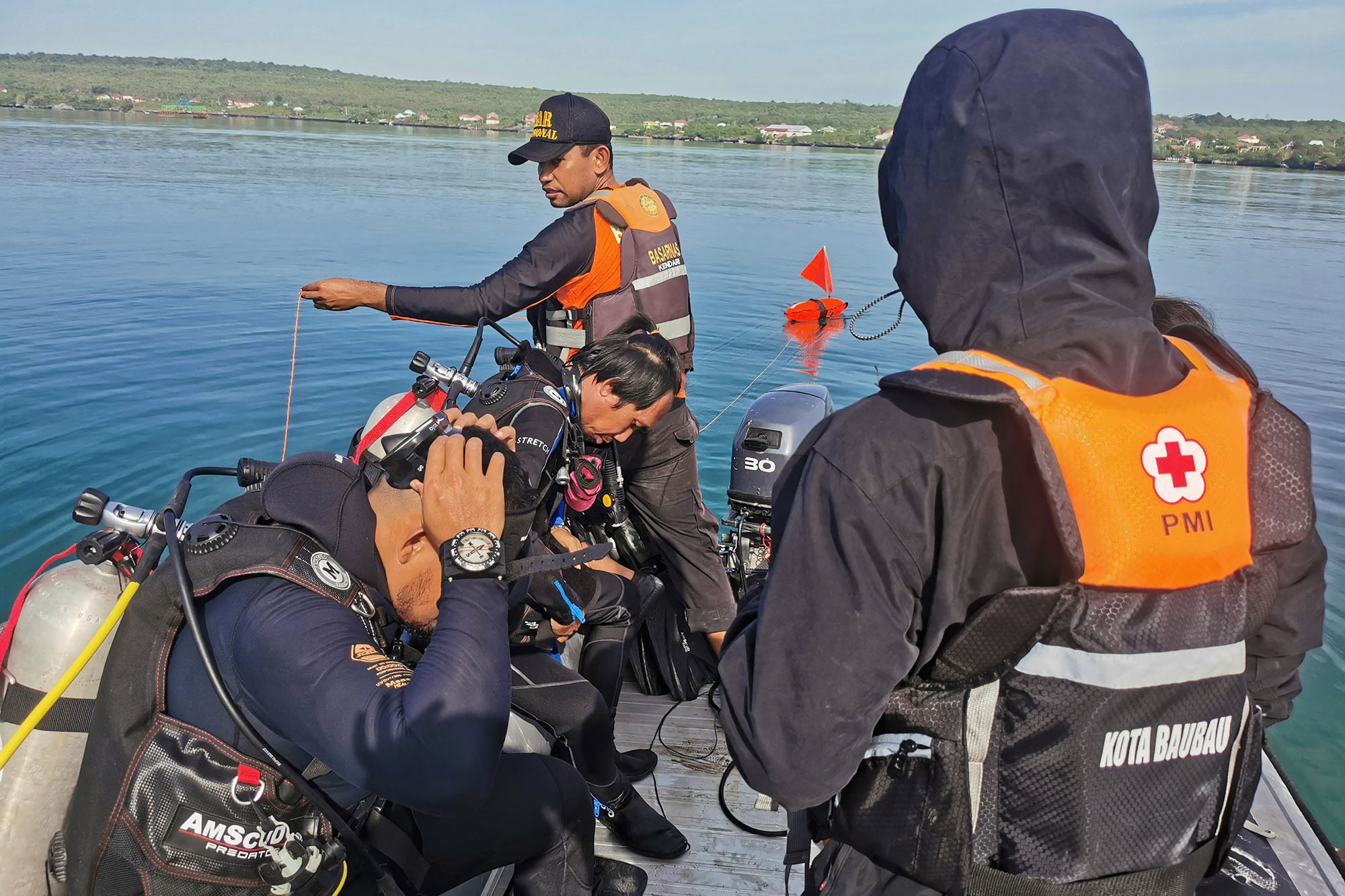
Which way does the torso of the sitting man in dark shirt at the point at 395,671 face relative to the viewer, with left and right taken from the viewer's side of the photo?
facing to the right of the viewer

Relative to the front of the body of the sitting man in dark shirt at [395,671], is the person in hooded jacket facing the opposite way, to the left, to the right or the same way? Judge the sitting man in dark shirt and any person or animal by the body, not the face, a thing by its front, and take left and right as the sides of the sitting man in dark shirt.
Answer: to the left

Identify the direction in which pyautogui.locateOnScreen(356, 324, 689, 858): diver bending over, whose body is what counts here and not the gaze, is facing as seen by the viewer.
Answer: to the viewer's right

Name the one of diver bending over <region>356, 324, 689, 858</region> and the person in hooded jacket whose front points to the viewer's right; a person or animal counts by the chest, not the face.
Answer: the diver bending over

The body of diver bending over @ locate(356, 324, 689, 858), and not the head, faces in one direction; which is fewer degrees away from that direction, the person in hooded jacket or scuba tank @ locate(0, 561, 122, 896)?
the person in hooded jacket

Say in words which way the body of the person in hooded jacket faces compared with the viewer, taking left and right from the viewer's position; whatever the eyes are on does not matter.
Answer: facing away from the viewer and to the left of the viewer

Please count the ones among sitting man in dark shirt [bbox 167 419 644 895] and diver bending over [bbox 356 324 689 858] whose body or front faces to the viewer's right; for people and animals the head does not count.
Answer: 2

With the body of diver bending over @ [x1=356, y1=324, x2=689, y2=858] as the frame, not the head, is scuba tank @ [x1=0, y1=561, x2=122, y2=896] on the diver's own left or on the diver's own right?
on the diver's own right

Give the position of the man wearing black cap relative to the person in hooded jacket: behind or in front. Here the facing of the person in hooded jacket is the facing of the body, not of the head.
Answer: in front

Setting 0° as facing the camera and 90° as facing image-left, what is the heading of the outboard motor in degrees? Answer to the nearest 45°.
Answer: approximately 45°
